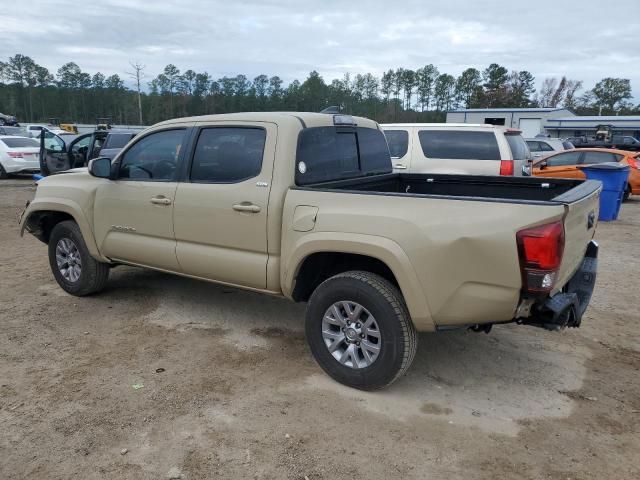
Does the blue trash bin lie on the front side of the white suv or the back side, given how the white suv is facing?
on the back side

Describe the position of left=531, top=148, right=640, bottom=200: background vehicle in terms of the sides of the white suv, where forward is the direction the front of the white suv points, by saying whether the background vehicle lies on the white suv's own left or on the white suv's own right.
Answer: on the white suv's own right

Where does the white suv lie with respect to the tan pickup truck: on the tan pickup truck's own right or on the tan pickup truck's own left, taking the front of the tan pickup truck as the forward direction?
on the tan pickup truck's own right

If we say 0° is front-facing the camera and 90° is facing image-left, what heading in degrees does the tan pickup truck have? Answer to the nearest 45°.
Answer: approximately 135°

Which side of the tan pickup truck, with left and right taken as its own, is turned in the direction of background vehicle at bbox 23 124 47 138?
front

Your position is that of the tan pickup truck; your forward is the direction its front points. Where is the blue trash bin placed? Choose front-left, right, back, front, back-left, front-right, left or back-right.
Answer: right

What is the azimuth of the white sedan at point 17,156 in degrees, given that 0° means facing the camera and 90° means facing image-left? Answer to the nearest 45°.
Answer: approximately 135°

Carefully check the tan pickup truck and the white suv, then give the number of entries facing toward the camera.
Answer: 0

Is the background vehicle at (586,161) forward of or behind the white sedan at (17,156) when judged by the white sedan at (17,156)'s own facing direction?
behind
